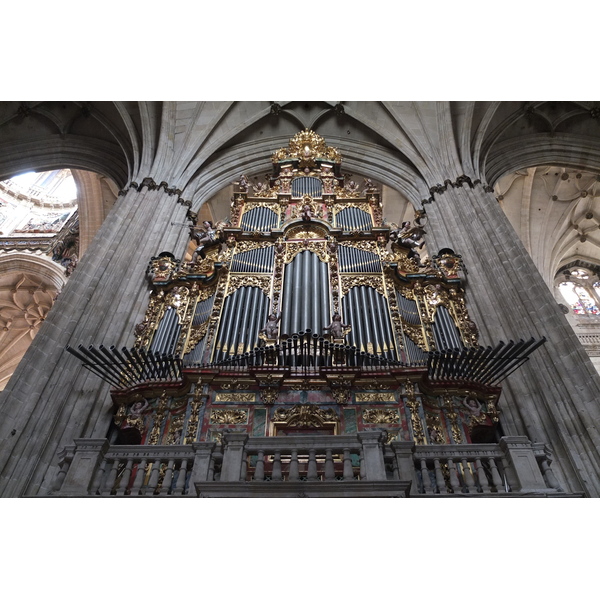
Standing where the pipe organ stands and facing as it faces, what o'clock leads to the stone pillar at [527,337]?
The stone pillar is roughly at 9 o'clock from the pipe organ.

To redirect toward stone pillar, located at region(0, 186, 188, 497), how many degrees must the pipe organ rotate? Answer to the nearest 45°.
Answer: approximately 90° to its right

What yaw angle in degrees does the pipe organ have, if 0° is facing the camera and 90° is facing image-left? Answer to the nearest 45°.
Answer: approximately 0°
